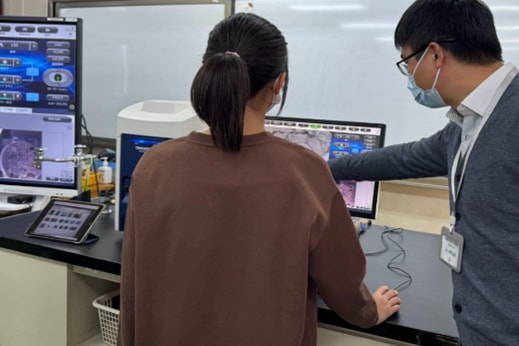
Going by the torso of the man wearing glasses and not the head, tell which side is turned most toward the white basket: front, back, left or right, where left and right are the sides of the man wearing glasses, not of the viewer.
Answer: front

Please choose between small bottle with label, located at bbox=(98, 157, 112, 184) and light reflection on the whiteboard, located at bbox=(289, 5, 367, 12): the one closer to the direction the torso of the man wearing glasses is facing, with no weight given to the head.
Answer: the small bottle with label

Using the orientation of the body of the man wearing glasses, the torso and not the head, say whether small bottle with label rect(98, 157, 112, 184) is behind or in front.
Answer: in front

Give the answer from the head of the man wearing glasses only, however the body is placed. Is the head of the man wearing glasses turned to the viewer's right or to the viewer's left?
to the viewer's left

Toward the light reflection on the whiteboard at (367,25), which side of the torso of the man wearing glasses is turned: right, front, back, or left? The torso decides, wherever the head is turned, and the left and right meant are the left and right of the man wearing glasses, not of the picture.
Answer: right

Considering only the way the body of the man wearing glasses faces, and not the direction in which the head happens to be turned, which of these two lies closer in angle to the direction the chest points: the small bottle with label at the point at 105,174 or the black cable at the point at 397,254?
the small bottle with label

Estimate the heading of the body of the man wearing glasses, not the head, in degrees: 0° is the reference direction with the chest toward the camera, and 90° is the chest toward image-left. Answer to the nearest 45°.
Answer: approximately 90°
